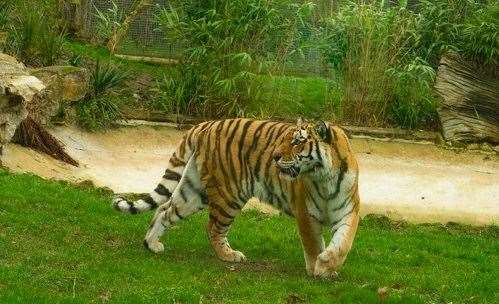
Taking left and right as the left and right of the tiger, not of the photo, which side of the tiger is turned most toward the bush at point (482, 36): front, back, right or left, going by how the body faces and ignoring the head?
left

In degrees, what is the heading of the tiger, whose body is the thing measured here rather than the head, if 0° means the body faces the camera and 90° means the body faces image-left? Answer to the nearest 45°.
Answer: approximately 315°

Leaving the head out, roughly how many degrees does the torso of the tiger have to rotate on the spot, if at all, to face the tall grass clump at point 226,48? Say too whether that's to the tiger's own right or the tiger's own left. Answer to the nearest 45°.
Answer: approximately 135° to the tiger's own left

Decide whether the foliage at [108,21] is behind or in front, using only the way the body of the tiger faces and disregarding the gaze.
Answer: behind

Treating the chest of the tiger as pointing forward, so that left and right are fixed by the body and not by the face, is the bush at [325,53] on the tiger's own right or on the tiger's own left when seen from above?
on the tiger's own left

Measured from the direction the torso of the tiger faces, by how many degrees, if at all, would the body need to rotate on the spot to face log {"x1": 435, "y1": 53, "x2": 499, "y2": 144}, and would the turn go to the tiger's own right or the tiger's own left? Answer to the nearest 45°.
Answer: approximately 90° to the tiger's own left
